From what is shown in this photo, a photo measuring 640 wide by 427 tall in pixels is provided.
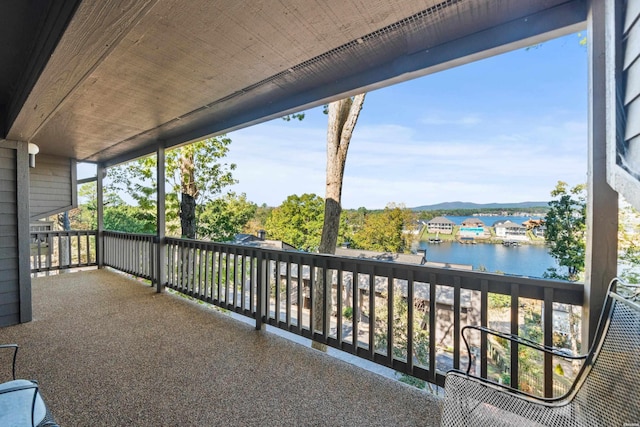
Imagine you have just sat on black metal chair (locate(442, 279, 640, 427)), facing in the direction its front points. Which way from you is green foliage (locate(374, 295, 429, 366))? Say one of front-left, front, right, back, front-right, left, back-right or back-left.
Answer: front-right

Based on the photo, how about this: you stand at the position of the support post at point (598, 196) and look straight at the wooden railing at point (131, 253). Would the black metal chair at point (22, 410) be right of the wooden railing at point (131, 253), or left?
left

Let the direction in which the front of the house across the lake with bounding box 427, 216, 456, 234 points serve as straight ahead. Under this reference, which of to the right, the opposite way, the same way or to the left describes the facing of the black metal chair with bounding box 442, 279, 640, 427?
to the right

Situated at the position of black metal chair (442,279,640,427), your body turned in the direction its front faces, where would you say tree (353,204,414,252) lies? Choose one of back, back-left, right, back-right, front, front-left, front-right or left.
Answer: front-right

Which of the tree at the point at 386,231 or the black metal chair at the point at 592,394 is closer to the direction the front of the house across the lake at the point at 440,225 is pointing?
the black metal chair

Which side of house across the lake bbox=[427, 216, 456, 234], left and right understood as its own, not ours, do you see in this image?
front

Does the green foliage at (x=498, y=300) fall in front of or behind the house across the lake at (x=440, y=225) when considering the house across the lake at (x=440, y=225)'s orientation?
in front

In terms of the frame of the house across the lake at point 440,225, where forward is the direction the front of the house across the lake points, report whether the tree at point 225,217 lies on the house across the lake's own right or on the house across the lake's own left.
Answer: on the house across the lake's own right

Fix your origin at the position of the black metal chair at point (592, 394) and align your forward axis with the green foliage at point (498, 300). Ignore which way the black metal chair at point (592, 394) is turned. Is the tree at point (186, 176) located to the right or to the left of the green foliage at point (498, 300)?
left

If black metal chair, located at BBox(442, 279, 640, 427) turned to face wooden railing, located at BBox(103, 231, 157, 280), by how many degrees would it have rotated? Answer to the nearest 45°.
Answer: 0° — it already faces it

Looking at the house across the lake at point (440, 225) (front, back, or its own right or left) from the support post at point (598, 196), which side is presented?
front

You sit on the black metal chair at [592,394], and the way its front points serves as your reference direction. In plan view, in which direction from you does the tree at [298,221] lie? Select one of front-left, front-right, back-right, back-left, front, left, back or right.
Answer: front-right

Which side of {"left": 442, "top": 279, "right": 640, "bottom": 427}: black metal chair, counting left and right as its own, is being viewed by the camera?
left

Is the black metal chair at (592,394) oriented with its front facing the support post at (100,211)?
yes

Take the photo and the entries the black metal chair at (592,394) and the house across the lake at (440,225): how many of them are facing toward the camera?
1

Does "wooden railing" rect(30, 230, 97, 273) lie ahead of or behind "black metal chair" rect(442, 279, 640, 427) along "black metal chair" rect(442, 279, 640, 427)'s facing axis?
ahead
